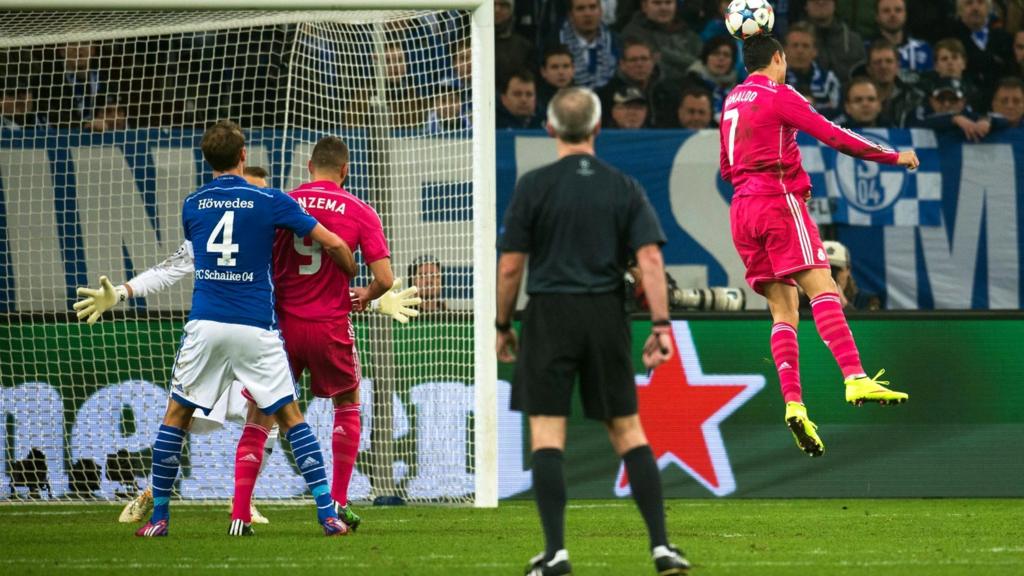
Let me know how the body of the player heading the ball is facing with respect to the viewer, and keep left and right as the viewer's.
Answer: facing away from the viewer and to the right of the viewer

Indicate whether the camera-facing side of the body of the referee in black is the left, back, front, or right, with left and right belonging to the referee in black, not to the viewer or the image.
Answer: back

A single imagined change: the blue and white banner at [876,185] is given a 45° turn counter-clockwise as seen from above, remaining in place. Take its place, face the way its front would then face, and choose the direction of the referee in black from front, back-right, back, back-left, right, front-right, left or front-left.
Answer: front-right

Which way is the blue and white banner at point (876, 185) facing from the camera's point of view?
toward the camera

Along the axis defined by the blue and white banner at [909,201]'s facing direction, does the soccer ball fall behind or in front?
in front

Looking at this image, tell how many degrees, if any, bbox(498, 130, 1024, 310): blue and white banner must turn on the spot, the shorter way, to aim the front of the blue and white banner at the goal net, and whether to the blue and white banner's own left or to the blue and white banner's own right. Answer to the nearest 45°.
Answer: approximately 45° to the blue and white banner's own right

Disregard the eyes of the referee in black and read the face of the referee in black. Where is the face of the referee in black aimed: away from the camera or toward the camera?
away from the camera

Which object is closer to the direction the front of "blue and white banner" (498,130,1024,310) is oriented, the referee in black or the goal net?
the referee in black

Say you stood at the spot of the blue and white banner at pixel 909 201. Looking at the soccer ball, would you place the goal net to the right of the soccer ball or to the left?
right

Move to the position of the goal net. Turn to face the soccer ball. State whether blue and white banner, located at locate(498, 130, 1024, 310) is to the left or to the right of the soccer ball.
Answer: left

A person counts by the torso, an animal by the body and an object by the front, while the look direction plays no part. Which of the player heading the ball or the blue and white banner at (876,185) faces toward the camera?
the blue and white banner

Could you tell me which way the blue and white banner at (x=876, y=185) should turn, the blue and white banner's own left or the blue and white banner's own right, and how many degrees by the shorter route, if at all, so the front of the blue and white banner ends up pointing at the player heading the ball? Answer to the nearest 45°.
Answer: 0° — it already faces them

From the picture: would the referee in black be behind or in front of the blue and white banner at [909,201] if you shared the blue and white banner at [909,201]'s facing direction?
in front

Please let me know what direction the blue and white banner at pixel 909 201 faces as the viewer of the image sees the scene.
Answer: facing the viewer

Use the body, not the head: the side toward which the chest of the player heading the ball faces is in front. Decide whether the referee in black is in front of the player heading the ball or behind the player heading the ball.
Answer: behind

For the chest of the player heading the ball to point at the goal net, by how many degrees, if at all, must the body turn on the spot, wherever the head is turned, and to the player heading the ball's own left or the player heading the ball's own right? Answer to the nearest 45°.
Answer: approximately 135° to the player heading the ball's own left
